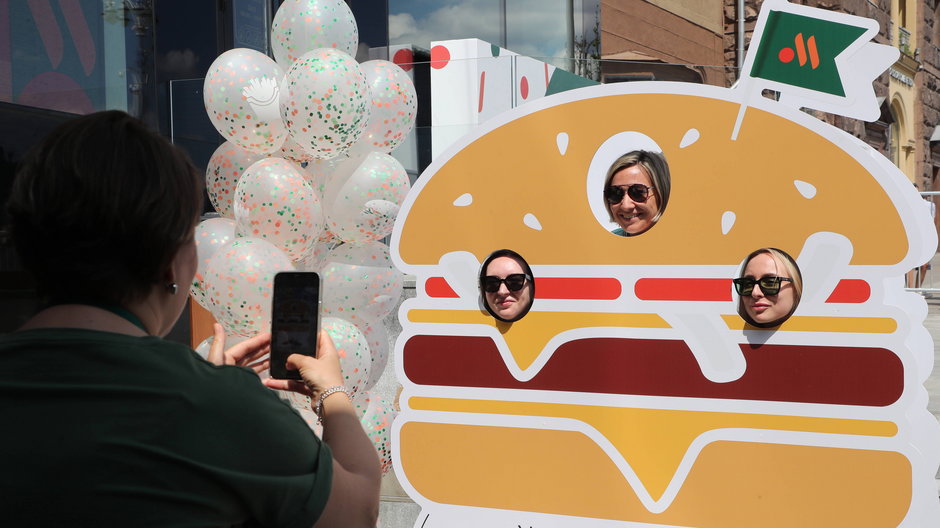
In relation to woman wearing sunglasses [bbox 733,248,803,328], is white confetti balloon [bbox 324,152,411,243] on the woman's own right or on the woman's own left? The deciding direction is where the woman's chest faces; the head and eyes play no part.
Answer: on the woman's own right

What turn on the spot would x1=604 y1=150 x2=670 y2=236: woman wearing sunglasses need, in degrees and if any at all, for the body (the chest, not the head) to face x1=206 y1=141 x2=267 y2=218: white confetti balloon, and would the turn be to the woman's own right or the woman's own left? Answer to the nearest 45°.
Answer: approximately 45° to the woman's own right

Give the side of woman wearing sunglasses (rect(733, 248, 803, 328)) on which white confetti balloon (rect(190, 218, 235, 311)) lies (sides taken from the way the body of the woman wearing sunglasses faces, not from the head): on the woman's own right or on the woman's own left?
on the woman's own right

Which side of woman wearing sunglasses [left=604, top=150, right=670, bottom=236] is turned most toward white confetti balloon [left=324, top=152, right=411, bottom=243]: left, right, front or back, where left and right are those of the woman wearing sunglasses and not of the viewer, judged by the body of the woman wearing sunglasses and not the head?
right

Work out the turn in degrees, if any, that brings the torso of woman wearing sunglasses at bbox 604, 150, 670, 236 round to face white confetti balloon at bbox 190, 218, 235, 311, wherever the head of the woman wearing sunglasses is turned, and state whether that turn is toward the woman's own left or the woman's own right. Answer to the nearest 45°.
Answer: approximately 45° to the woman's own right

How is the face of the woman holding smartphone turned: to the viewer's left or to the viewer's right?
to the viewer's right

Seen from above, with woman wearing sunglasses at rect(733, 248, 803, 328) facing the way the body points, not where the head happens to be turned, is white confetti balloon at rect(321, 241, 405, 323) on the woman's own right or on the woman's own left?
on the woman's own right

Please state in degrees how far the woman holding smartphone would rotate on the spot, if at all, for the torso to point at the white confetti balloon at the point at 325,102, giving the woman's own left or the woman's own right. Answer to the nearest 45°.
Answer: approximately 45° to the woman's own left

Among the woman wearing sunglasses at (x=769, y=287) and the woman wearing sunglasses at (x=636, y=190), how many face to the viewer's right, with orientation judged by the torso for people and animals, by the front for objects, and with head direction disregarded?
0

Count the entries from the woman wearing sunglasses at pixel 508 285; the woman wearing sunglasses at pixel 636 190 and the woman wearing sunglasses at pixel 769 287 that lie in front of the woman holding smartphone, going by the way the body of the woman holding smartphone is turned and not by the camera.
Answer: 3

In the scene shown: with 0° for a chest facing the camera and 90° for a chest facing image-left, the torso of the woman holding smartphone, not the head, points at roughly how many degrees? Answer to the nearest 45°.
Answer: approximately 225°

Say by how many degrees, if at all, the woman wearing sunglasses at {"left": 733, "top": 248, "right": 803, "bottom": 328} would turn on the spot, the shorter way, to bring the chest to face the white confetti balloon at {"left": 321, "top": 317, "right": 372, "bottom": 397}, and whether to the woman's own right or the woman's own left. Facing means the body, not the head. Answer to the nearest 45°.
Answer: approximately 45° to the woman's own right
